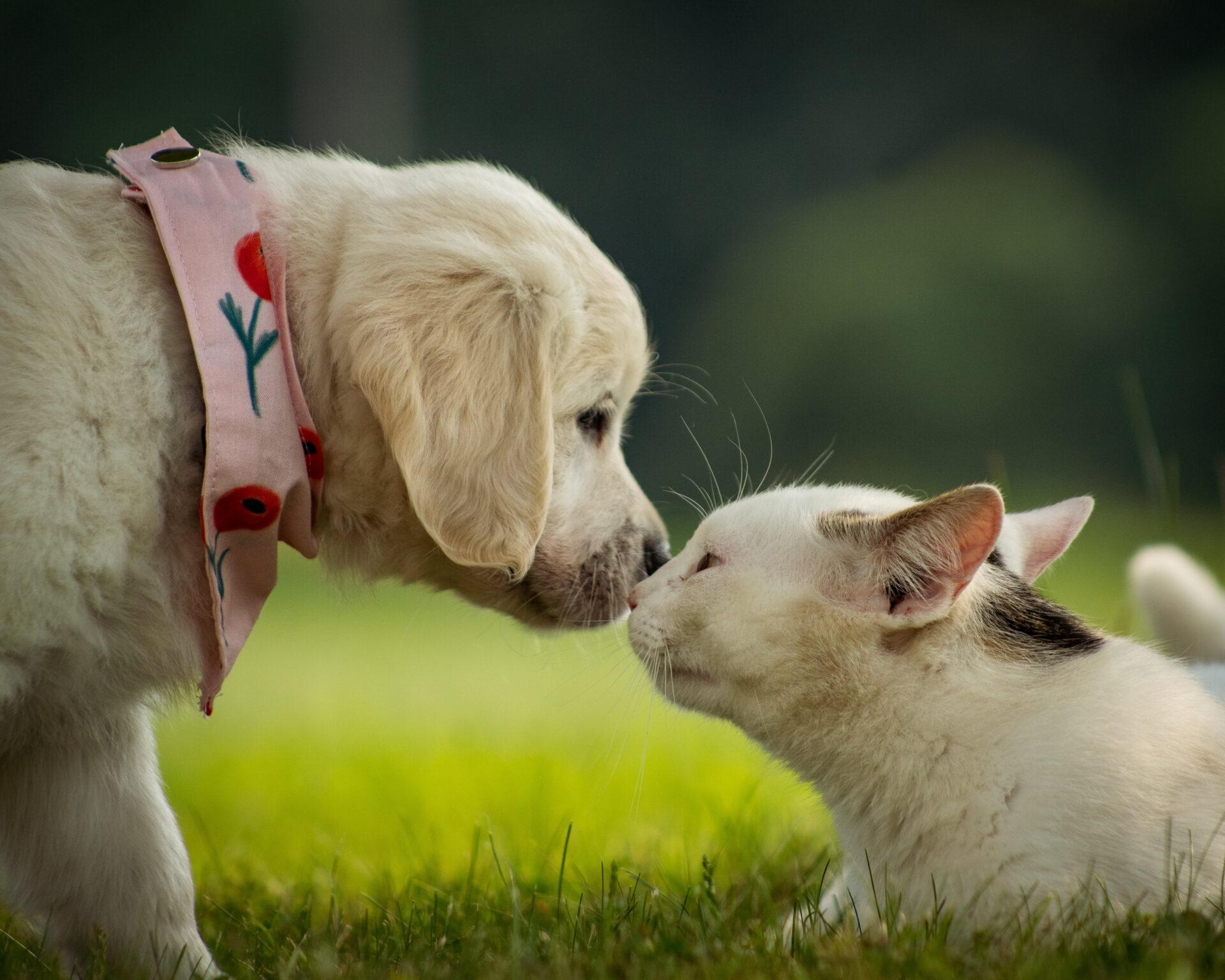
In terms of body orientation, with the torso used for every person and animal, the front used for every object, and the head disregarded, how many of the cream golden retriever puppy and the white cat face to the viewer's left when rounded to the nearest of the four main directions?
1

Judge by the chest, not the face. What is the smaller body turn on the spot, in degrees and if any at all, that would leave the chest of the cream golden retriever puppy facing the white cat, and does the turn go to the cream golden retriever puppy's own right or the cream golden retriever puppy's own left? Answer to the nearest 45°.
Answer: approximately 45° to the cream golden retriever puppy's own right

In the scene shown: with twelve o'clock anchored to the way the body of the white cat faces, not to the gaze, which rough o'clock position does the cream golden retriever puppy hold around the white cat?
The cream golden retriever puppy is roughly at 12 o'clock from the white cat.

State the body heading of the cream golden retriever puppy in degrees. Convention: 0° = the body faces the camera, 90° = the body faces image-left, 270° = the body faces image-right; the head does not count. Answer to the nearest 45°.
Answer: approximately 270°

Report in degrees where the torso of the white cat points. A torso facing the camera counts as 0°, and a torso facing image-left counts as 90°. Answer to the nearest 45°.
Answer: approximately 90°
